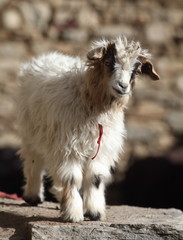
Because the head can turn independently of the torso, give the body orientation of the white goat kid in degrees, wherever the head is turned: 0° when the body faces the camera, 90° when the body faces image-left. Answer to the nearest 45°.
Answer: approximately 315°
